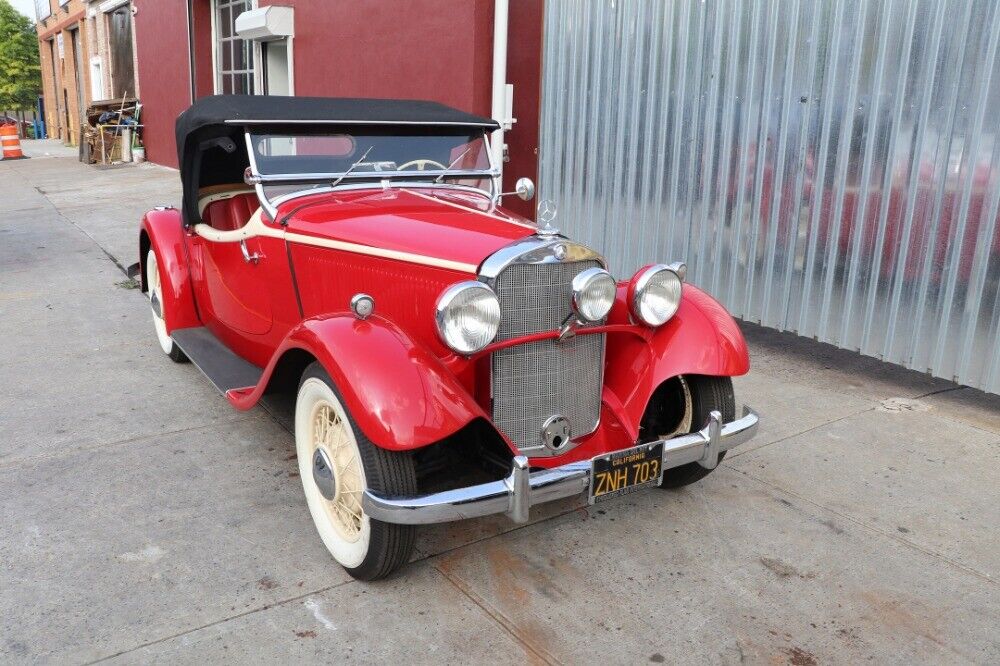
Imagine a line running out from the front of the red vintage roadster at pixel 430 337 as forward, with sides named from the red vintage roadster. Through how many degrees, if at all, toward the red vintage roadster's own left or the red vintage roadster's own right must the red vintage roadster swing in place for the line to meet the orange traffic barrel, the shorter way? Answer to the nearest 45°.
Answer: approximately 180°

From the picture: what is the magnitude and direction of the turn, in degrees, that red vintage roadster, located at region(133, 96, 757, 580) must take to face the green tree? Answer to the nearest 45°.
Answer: approximately 180°

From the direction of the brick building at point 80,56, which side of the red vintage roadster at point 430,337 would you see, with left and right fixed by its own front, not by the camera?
back

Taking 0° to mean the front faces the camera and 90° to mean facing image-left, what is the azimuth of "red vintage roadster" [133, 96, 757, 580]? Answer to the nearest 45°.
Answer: approximately 315°
